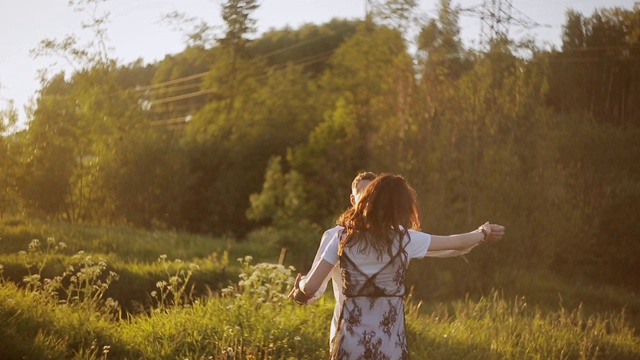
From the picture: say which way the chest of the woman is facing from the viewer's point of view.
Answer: away from the camera

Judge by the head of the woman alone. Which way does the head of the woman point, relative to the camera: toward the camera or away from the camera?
away from the camera

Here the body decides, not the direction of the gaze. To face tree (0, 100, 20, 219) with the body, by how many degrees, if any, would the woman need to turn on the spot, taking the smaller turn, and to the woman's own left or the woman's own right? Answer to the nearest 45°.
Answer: approximately 45° to the woman's own left
